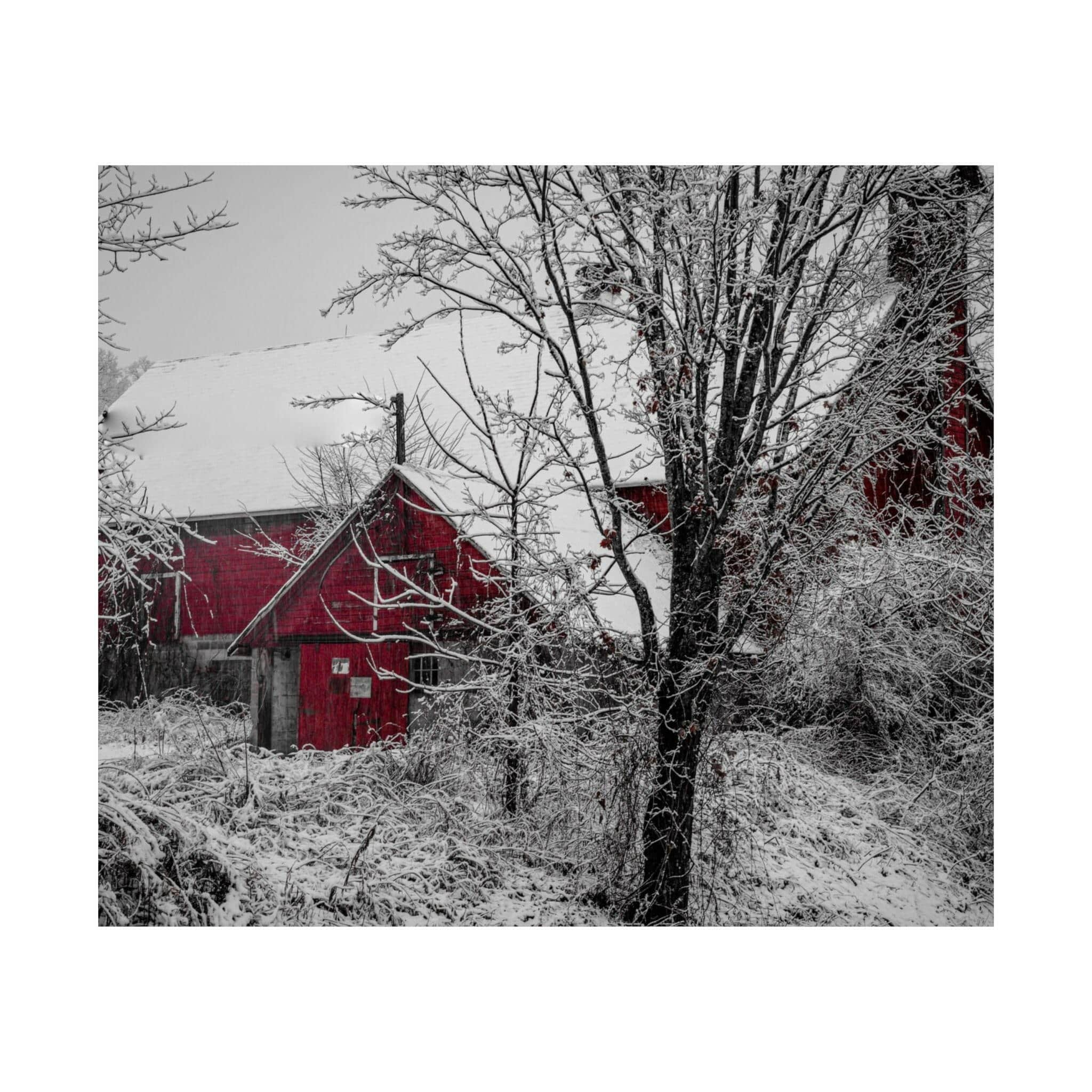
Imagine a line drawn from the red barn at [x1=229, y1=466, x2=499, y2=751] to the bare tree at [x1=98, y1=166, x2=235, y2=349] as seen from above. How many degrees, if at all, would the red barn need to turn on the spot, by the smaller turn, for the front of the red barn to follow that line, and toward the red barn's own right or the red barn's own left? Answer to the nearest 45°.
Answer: approximately 45° to the red barn's own right

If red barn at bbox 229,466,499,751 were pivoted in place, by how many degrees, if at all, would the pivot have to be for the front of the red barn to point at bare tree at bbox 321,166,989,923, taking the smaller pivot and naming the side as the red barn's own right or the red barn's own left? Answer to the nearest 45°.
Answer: approximately 45° to the red barn's own left

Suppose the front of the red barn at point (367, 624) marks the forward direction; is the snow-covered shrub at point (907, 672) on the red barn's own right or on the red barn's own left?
on the red barn's own left

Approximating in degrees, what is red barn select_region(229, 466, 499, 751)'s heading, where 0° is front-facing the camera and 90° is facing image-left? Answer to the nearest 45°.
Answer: approximately 0°
